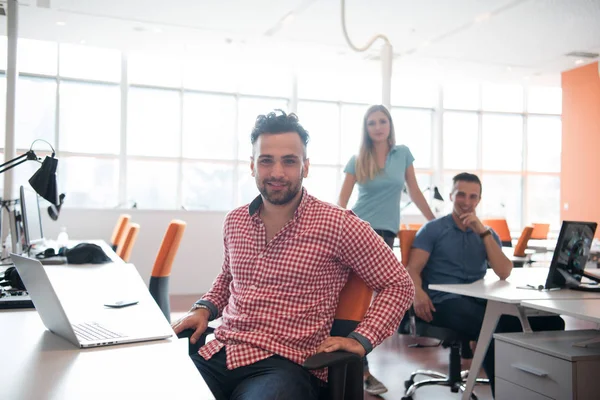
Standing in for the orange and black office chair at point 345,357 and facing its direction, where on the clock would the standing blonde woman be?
The standing blonde woman is roughly at 5 o'clock from the orange and black office chair.

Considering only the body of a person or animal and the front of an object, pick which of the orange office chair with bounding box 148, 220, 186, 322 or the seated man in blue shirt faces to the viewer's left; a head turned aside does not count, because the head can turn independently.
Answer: the orange office chair

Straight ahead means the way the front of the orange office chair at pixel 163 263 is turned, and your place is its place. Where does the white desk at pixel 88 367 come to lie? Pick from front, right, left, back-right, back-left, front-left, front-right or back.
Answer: left

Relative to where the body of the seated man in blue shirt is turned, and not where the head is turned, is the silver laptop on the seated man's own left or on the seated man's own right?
on the seated man's own right

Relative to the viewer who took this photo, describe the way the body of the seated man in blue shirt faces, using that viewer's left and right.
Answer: facing the viewer and to the right of the viewer

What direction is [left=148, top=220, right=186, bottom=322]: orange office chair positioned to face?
to the viewer's left

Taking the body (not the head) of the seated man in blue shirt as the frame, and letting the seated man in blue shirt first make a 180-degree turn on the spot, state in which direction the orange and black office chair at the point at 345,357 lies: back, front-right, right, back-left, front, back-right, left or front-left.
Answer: back-left

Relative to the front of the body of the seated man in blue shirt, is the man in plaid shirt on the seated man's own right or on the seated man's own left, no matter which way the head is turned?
on the seated man's own right

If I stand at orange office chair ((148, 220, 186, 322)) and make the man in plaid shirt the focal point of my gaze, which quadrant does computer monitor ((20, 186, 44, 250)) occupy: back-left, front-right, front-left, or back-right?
back-right

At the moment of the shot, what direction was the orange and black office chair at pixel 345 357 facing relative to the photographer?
facing the viewer and to the left of the viewer

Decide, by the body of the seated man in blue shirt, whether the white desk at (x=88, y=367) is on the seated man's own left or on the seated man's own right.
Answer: on the seated man's own right

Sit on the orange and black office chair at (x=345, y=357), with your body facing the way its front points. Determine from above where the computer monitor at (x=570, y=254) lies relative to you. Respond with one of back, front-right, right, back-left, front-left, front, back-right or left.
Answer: back

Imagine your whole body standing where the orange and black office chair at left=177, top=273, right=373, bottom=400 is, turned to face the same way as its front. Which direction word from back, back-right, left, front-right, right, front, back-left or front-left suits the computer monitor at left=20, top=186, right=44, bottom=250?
right
